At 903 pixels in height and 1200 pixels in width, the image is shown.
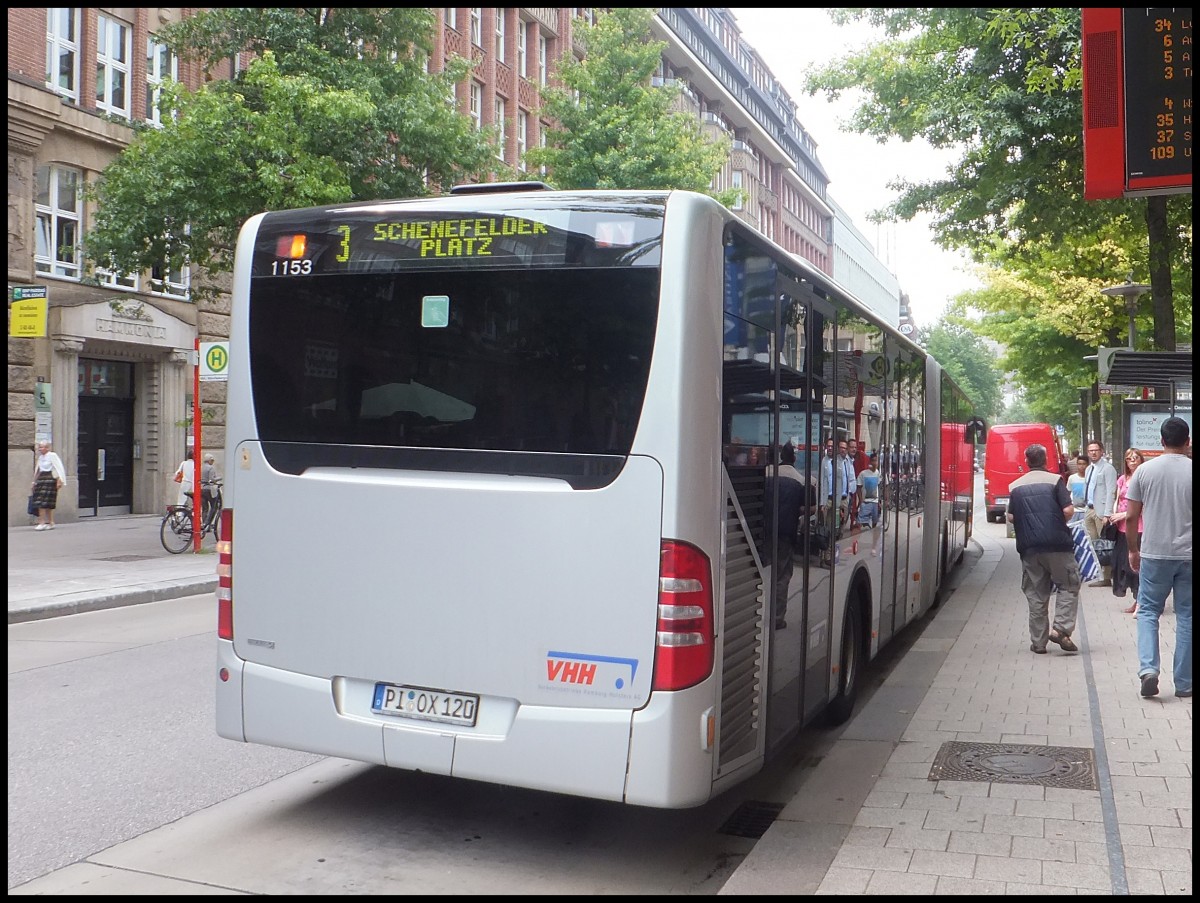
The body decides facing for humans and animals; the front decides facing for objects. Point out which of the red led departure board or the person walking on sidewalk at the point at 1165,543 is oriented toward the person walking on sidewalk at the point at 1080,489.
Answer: the person walking on sidewalk at the point at 1165,543

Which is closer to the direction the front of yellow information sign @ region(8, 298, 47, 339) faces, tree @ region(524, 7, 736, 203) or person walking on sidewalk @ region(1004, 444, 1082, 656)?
the person walking on sidewalk

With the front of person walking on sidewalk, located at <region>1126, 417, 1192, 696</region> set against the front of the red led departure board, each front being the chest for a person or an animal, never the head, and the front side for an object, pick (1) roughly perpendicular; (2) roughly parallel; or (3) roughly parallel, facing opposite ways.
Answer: roughly parallel, facing opposite ways

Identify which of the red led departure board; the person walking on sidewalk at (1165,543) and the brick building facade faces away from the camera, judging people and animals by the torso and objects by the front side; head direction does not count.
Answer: the person walking on sidewalk

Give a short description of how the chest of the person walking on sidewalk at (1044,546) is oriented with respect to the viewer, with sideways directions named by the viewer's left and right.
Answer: facing away from the viewer

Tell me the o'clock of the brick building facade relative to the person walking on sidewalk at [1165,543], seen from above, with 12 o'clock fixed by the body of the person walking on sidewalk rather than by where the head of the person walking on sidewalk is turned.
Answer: The brick building facade is roughly at 10 o'clock from the person walking on sidewalk.

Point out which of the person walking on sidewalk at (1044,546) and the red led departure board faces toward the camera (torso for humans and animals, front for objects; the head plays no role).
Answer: the red led departure board

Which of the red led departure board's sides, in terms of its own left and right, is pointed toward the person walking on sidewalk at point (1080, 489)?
back

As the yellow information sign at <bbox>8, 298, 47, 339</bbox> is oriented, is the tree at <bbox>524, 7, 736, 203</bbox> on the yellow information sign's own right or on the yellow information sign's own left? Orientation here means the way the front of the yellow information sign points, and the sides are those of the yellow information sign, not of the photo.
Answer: on the yellow information sign's own left

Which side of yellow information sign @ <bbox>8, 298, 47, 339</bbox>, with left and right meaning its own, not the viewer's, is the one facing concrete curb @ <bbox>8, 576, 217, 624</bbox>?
front

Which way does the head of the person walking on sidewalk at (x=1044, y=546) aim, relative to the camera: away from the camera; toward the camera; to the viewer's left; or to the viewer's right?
away from the camera

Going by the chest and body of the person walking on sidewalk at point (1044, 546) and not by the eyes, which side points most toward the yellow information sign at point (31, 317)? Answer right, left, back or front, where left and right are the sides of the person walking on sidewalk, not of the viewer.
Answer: left

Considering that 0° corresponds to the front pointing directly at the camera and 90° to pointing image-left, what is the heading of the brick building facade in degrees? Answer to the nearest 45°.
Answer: approximately 315°

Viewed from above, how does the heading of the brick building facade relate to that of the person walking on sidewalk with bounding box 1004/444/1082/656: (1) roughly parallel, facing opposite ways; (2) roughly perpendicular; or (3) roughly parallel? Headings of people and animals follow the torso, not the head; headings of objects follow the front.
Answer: roughly perpendicular

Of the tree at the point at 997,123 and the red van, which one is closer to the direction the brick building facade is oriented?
the tree

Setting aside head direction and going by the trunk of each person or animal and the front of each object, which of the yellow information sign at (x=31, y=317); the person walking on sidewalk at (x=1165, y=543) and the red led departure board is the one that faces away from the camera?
the person walking on sidewalk
